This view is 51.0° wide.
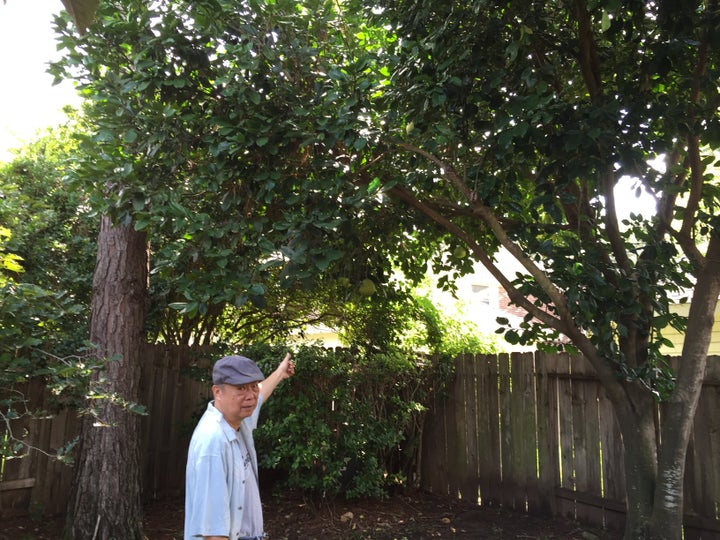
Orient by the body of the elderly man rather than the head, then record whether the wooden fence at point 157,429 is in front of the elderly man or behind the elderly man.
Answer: behind

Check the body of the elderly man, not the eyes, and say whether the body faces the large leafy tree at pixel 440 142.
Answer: no

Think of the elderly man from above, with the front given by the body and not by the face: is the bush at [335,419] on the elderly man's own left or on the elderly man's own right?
on the elderly man's own left

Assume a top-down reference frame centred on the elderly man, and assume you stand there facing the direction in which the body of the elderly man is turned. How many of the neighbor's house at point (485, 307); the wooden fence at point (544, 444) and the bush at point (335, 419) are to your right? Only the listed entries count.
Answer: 0

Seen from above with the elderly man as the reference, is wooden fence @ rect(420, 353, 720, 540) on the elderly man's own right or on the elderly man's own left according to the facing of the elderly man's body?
on the elderly man's own left
